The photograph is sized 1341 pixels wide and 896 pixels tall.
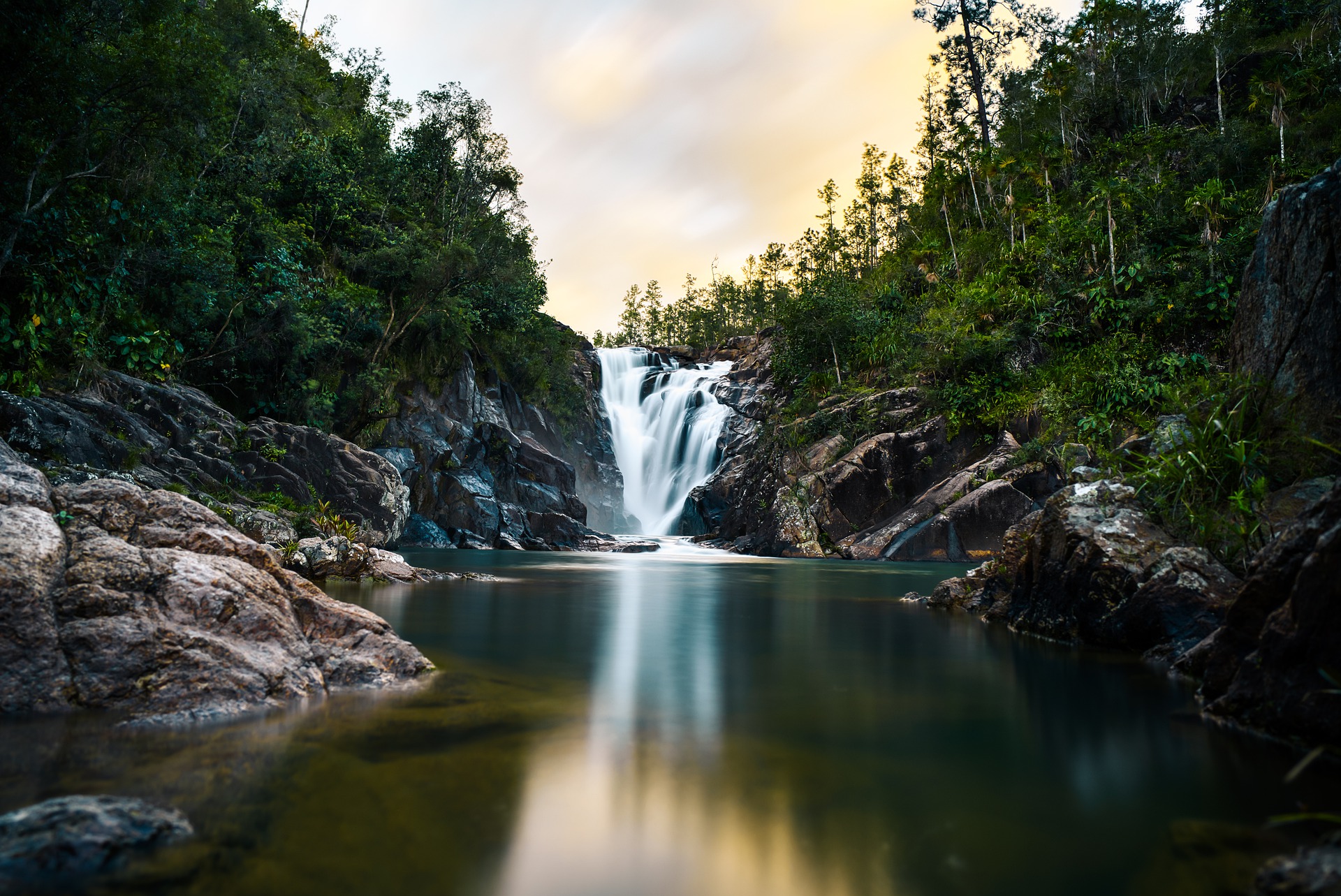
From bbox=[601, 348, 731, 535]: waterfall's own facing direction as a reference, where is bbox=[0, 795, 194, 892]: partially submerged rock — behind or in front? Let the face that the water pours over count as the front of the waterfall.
in front

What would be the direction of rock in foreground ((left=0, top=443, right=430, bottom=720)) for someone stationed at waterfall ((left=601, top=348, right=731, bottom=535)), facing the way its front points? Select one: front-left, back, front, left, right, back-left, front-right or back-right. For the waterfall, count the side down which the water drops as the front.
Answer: front

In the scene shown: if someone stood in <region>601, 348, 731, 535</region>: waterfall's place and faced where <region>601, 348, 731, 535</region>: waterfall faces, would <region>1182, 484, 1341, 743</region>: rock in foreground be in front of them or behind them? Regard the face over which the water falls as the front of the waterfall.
in front

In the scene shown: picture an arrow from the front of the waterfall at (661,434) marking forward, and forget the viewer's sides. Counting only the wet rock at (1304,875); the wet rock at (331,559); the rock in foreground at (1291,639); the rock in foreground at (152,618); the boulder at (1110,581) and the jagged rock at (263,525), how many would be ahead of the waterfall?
6

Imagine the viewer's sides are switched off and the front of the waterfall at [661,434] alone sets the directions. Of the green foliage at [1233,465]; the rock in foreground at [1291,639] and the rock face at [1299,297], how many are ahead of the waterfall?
3

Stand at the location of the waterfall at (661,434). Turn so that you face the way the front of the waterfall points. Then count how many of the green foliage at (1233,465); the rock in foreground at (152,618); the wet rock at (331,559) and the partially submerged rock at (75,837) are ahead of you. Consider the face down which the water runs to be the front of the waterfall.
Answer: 4

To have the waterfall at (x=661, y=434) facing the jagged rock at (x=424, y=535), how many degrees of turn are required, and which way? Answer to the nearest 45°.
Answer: approximately 45° to its right

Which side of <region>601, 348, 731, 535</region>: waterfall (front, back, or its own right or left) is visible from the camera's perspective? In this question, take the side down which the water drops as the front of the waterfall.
front

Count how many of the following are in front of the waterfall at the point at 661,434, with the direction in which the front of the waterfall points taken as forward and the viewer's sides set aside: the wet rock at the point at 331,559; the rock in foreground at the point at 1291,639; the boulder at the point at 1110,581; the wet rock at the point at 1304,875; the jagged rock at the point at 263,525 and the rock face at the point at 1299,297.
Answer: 6

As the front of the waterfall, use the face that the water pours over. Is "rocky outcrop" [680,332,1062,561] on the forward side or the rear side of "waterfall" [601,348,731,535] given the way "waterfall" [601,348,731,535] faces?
on the forward side

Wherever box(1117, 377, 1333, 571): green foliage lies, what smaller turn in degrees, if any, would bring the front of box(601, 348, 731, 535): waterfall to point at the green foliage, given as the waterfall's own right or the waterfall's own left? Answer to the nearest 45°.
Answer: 0° — it already faces it

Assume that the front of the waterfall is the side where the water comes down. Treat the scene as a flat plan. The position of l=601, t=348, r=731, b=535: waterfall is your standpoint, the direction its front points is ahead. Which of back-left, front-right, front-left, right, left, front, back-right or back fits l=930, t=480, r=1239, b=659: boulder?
front
